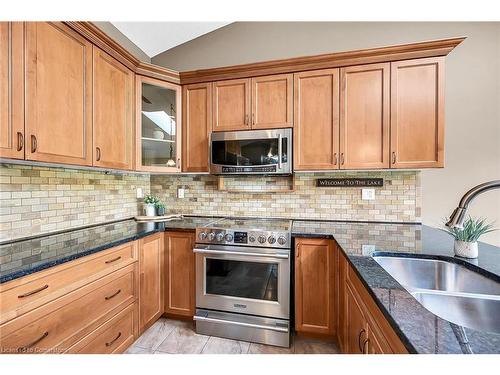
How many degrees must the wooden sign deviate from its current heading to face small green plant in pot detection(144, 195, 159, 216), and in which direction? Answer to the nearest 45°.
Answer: approximately 90° to its right

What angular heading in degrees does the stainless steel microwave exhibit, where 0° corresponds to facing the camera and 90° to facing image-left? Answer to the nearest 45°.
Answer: approximately 0°

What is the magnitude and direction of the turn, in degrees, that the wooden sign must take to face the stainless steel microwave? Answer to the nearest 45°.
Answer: approximately 45° to its right

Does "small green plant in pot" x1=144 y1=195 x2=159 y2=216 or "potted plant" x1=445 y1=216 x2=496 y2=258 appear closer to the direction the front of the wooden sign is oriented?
the potted plant

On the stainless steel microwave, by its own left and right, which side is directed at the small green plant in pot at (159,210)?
right

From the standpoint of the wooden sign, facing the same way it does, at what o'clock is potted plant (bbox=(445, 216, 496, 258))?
The potted plant is roughly at 11 o'clock from the wooden sign.

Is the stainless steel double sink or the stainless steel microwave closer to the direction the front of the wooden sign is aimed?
the stainless steel double sink

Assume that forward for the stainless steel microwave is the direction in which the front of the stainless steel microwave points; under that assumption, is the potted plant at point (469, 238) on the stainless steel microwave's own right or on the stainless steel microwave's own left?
on the stainless steel microwave's own left

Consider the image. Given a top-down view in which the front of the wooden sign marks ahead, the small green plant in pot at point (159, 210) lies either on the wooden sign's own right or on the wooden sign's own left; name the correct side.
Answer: on the wooden sign's own right

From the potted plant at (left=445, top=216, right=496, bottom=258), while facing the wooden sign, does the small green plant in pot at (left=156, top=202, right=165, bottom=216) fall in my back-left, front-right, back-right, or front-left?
front-left

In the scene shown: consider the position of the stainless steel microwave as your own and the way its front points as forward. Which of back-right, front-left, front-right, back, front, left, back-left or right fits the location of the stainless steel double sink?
front-left

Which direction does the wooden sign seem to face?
toward the camera

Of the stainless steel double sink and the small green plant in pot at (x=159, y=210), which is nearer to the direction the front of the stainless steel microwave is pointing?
the stainless steel double sink

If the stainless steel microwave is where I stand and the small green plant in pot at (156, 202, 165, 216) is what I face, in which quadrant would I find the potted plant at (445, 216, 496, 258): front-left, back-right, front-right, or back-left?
back-left

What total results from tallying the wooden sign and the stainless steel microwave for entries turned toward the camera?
2

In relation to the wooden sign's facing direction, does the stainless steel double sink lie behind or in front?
in front

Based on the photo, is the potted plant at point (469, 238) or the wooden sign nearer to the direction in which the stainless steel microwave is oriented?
the potted plant
